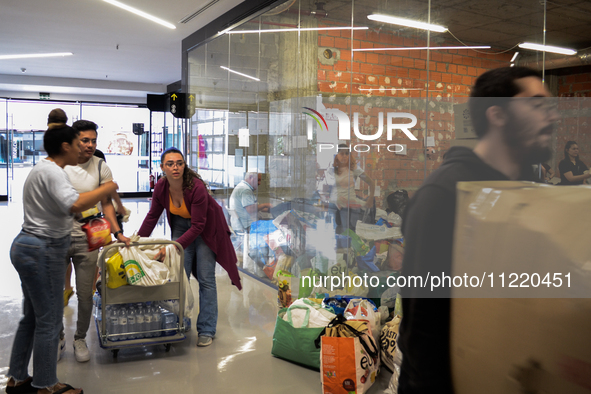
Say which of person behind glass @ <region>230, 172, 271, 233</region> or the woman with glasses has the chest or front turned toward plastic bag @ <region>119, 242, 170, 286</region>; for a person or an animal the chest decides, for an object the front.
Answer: the woman with glasses

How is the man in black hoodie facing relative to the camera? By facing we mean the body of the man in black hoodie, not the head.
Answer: to the viewer's right

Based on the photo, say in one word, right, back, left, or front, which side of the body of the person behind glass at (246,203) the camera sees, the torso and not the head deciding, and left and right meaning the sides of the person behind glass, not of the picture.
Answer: right

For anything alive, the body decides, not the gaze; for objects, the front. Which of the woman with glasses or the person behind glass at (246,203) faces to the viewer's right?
the person behind glass

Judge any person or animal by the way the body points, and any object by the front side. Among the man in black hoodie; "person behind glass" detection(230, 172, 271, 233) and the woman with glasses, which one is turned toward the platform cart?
the woman with glasses

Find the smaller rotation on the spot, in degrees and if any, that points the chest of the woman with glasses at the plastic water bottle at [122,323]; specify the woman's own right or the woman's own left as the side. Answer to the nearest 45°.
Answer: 0° — they already face it

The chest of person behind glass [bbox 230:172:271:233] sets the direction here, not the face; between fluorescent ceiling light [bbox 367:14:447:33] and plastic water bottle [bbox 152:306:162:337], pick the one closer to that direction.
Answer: the fluorescent ceiling light

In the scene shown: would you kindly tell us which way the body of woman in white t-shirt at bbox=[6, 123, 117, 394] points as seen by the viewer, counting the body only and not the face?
to the viewer's right
